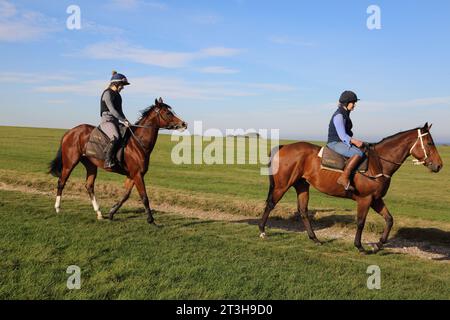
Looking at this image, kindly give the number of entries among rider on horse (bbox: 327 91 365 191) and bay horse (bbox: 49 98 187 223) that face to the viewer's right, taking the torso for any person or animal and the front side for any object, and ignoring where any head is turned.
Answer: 2

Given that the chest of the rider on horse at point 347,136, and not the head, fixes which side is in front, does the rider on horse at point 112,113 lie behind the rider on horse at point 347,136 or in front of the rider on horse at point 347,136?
behind

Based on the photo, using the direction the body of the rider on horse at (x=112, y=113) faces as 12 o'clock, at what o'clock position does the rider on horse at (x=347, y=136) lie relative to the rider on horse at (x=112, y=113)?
the rider on horse at (x=347, y=136) is roughly at 1 o'clock from the rider on horse at (x=112, y=113).

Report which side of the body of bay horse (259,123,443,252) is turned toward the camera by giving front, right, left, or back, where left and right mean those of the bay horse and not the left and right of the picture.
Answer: right

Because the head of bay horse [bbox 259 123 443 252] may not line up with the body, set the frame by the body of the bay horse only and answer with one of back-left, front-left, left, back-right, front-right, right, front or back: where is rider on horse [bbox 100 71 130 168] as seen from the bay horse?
back

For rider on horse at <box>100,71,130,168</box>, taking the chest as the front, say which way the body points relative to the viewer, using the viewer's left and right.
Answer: facing to the right of the viewer

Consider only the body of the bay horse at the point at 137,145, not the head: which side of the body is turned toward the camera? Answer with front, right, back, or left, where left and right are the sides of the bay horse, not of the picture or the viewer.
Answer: right

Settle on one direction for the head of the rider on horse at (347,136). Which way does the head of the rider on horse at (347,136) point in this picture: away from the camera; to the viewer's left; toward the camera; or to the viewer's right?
to the viewer's right

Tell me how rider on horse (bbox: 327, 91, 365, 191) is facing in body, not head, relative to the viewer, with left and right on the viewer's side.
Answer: facing to the right of the viewer

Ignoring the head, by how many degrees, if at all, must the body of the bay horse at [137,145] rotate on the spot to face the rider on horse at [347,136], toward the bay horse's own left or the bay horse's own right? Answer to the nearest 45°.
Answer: approximately 45° to the bay horse's own right

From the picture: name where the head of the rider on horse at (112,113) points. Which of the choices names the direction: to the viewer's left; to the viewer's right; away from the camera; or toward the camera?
to the viewer's right

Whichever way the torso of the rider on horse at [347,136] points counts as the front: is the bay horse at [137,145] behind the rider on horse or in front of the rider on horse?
behind
